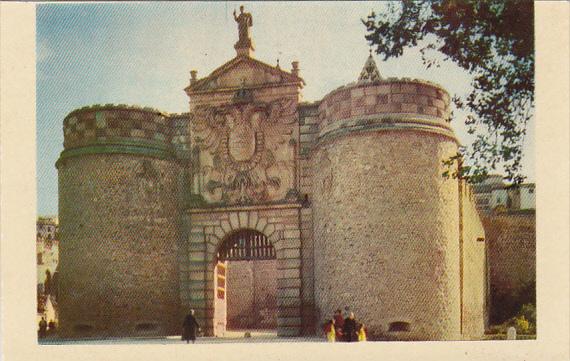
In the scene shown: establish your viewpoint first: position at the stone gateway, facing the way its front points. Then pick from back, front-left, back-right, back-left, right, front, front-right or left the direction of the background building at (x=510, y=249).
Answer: left

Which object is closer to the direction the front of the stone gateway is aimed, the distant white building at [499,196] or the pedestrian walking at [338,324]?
the pedestrian walking

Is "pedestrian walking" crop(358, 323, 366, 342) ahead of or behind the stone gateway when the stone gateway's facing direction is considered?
ahead

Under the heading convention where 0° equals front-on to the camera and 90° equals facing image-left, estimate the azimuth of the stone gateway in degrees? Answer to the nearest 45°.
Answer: approximately 0°
